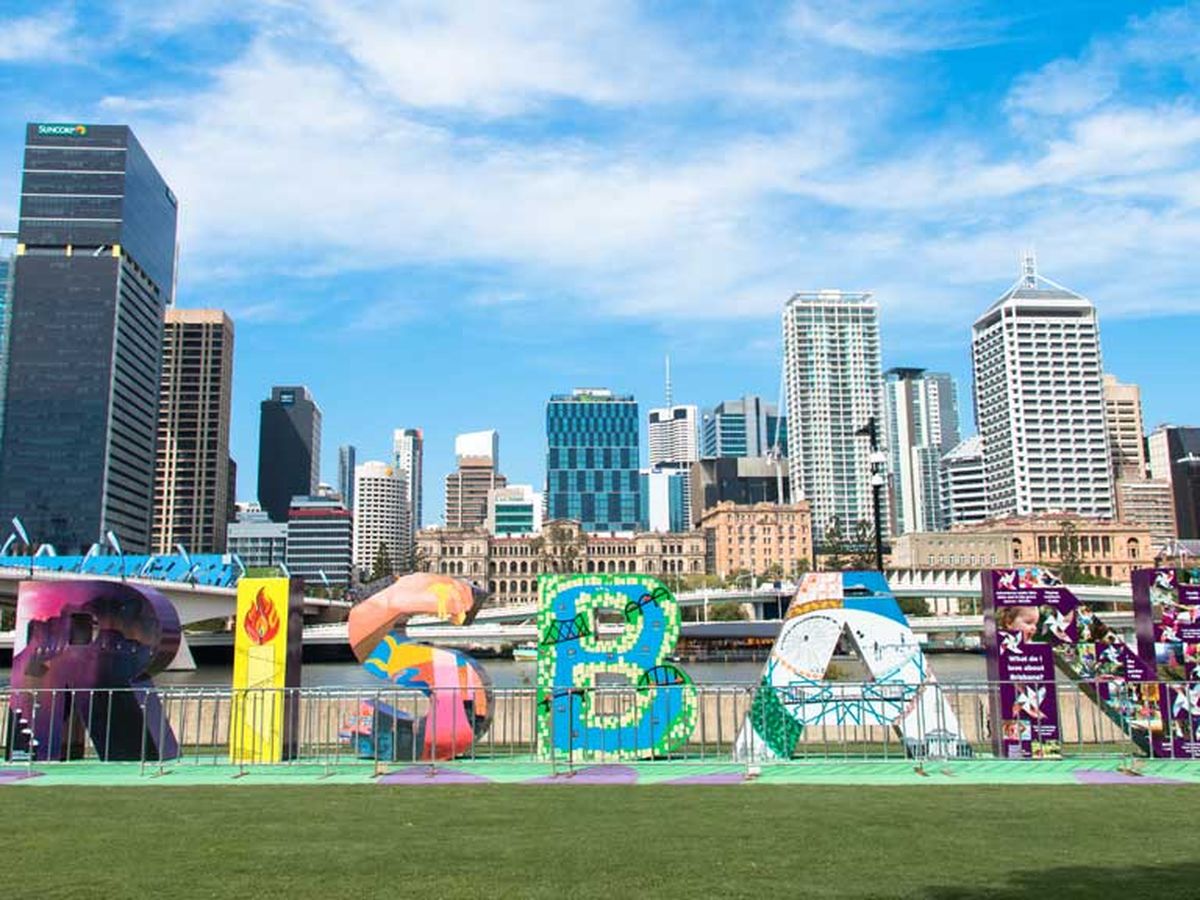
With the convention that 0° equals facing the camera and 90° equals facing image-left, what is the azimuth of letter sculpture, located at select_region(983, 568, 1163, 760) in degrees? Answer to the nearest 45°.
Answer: approximately 0°

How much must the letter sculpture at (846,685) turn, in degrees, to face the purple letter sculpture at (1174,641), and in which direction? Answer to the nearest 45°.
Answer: approximately 90° to its left

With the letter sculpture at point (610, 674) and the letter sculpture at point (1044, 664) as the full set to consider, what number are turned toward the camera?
2

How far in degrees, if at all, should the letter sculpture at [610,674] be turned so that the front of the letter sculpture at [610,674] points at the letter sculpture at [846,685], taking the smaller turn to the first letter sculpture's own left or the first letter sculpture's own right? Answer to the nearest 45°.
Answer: approximately 90° to the first letter sculpture's own left

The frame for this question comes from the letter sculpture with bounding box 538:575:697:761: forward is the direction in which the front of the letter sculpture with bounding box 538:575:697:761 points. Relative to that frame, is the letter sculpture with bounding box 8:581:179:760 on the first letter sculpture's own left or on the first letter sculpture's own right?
on the first letter sculpture's own right

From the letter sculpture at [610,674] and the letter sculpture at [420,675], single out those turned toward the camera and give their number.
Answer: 2

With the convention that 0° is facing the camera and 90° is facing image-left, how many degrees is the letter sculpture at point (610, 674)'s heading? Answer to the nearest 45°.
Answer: approximately 0°
